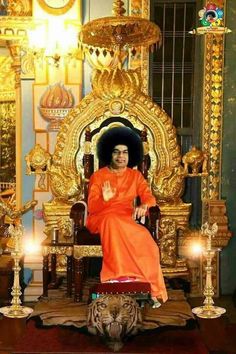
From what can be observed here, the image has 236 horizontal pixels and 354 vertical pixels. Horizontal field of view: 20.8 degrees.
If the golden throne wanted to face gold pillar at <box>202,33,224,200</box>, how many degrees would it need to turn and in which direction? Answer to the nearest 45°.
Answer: approximately 90° to its left

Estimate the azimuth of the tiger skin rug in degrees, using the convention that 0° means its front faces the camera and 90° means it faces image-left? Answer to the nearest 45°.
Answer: approximately 0°

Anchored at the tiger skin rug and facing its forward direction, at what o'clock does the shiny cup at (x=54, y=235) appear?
The shiny cup is roughly at 5 o'clock from the tiger skin rug.

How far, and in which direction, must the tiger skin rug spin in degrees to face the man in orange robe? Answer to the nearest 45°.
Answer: approximately 180°

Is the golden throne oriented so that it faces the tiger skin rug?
yes
